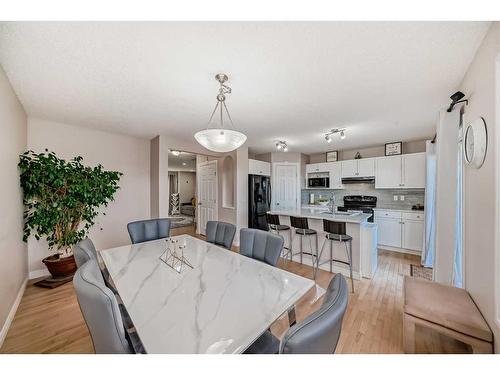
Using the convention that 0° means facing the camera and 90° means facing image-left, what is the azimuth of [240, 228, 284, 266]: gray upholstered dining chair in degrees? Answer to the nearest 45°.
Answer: approximately 45°

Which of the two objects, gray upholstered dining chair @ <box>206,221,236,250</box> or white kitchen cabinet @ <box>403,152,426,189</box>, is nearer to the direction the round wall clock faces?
the gray upholstered dining chair

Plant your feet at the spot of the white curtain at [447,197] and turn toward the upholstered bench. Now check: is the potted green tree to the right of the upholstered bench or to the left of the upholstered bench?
right

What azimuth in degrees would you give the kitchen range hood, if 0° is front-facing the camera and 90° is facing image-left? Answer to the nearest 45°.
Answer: approximately 0°

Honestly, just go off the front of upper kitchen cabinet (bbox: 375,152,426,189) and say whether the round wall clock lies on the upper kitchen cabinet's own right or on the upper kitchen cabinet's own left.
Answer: on the upper kitchen cabinet's own left

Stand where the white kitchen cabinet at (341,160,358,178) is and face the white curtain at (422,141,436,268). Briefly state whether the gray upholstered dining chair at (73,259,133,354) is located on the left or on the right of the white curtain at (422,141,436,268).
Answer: right

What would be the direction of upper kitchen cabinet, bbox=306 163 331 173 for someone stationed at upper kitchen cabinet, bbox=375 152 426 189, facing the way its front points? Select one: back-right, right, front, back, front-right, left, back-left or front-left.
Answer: front-right

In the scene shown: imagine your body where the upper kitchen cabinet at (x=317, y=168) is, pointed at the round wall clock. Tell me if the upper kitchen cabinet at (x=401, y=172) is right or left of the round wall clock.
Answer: left

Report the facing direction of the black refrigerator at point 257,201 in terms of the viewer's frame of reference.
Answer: facing the viewer and to the right of the viewer

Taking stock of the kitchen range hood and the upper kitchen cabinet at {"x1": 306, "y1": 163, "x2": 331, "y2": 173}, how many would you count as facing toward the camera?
2

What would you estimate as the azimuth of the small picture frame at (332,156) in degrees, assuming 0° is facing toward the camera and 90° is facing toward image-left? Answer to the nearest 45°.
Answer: approximately 45°

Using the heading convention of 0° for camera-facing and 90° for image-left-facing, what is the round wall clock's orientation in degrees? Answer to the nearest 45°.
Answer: approximately 45°

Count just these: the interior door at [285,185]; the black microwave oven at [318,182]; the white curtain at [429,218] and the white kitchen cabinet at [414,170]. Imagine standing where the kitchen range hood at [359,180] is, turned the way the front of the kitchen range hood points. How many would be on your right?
2
